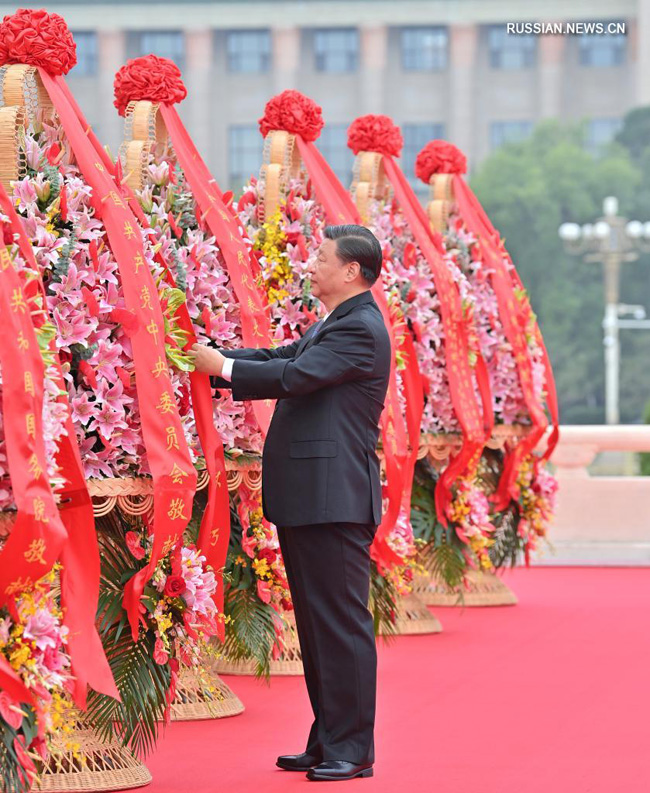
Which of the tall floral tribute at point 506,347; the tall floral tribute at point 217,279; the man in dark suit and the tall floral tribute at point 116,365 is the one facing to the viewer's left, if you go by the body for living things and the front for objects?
the man in dark suit

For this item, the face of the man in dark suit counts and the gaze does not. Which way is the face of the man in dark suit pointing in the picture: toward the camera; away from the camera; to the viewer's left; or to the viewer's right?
to the viewer's left

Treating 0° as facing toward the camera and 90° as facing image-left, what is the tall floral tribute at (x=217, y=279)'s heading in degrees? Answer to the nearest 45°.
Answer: approximately 315°

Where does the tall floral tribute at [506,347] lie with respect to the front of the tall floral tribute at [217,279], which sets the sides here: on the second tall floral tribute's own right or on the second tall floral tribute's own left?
on the second tall floral tribute's own left

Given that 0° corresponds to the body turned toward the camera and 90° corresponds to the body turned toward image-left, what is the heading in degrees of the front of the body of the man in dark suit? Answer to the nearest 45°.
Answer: approximately 90°

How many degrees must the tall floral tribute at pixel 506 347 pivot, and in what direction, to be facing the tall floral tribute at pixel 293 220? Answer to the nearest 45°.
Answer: approximately 90° to its right

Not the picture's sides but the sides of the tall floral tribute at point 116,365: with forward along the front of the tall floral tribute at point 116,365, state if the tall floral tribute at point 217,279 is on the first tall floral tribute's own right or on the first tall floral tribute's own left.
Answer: on the first tall floral tribute's own left

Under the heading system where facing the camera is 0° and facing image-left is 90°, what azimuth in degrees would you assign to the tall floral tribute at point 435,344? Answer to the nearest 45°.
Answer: approximately 315°
